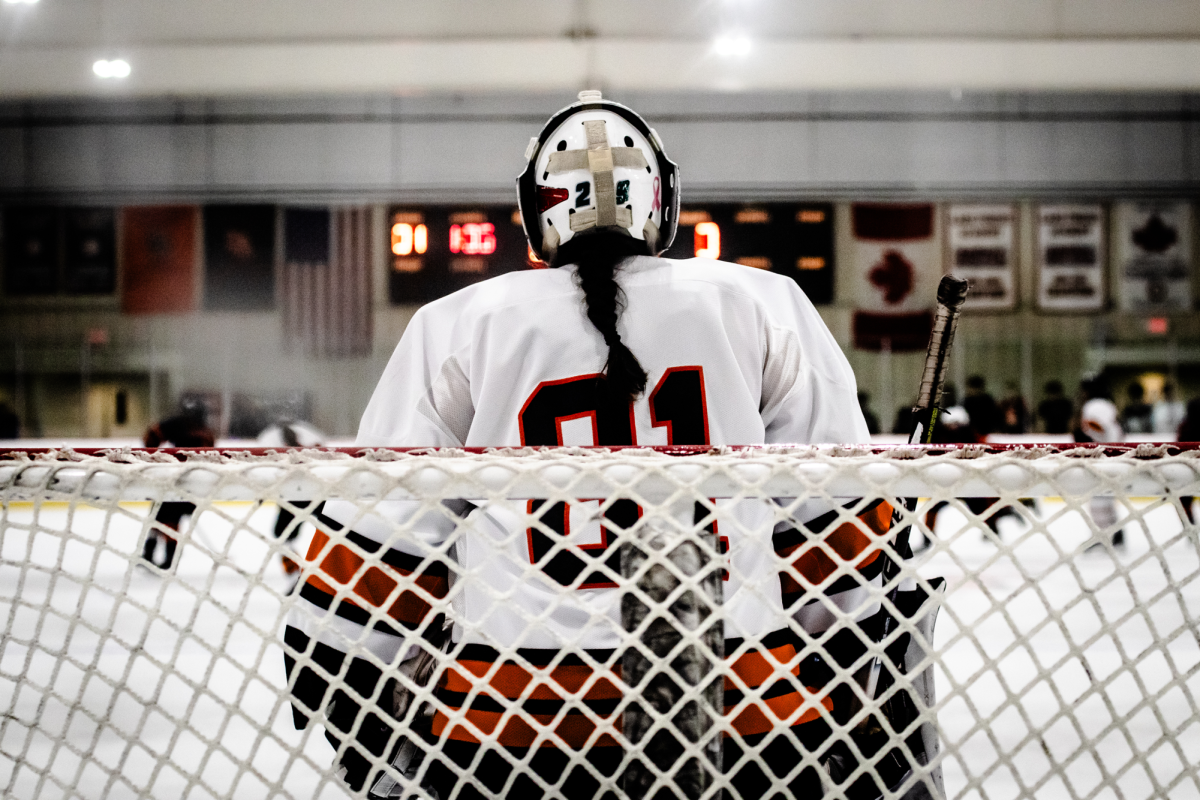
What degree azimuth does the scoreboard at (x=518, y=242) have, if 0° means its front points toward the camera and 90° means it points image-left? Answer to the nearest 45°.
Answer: approximately 0°

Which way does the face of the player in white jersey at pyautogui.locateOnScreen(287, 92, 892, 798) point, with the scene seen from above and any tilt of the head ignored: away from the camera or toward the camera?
away from the camera

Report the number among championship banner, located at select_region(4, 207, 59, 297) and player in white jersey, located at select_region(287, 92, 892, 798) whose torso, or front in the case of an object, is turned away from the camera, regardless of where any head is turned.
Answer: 1

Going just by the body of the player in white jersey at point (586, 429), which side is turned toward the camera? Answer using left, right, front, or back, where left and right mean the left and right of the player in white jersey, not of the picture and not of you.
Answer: back

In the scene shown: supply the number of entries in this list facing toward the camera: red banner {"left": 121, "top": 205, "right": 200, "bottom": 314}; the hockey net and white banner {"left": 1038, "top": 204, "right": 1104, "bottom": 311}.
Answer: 2

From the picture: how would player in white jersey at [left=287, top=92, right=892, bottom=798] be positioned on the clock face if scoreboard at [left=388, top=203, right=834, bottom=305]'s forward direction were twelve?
The player in white jersey is roughly at 12 o'clock from the scoreboard.

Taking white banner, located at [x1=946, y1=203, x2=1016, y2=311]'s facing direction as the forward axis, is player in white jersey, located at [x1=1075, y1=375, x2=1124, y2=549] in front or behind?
in front
